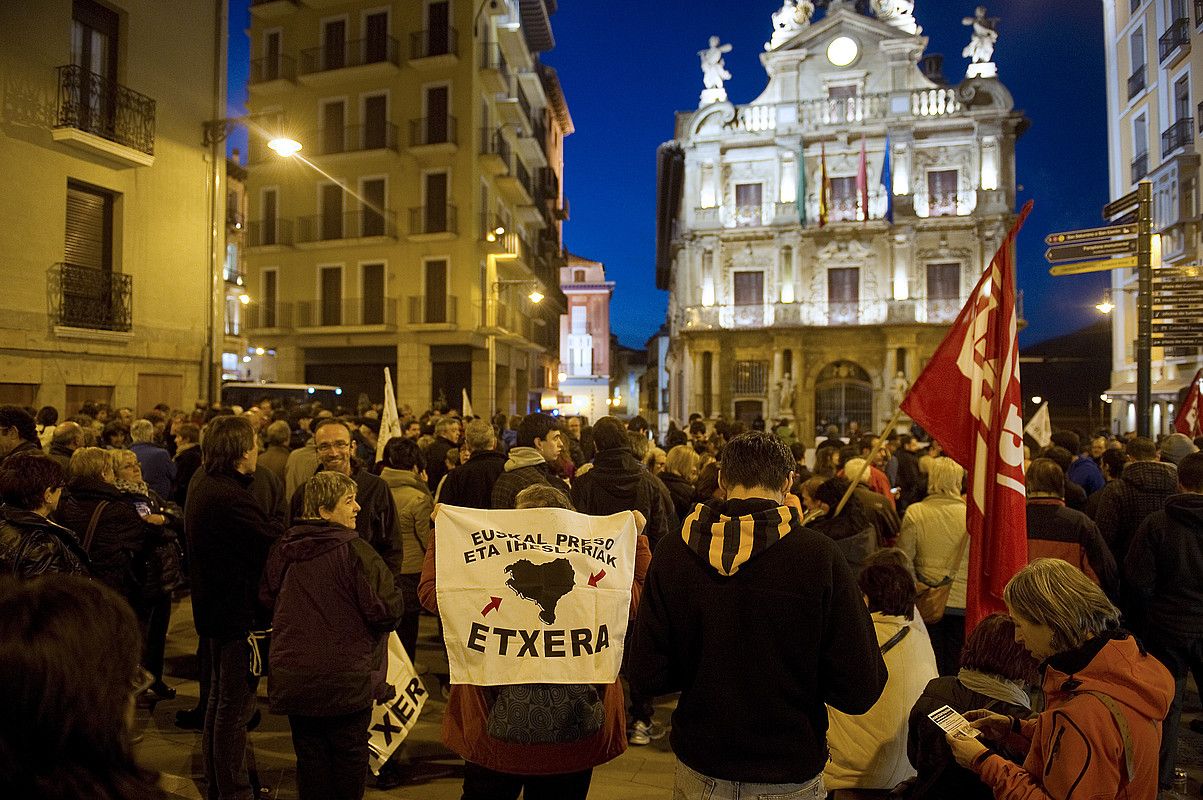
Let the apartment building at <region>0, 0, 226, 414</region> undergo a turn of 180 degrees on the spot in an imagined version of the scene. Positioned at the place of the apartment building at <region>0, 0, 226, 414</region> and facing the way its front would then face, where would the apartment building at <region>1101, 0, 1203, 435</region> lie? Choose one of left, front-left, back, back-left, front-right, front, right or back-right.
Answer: back-right

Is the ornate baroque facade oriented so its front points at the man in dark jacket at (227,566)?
yes

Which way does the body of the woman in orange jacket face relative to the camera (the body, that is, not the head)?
to the viewer's left

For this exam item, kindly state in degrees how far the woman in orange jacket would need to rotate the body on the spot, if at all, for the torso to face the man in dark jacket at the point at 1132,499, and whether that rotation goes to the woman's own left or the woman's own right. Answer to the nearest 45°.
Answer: approximately 90° to the woman's own right

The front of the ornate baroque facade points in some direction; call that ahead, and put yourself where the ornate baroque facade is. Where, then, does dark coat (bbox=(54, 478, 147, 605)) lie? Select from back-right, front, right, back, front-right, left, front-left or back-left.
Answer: front

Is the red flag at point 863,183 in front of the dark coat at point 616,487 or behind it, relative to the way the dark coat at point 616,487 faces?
in front

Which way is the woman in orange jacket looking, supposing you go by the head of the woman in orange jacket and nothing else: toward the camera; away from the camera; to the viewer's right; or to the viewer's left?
to the viewer's left

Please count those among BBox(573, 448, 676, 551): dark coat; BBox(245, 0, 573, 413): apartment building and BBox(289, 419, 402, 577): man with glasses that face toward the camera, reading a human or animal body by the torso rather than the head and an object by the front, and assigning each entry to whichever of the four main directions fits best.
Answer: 2

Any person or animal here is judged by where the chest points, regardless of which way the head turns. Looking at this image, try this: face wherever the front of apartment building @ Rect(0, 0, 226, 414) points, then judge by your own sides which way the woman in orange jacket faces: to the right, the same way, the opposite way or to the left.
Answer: the opposite way

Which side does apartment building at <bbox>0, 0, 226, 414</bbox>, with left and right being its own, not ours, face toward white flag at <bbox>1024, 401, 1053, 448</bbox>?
front

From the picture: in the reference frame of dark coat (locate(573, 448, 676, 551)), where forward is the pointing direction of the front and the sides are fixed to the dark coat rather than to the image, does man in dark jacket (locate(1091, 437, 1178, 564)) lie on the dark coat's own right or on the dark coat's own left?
on the dark coat's own right

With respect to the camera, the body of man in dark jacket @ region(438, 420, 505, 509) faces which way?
away from the camera

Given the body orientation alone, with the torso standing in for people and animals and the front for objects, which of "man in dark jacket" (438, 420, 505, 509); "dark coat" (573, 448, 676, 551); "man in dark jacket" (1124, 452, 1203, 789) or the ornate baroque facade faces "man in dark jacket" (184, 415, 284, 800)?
the ornate baroque facade

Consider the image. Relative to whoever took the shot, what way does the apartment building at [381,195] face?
facing the viewer

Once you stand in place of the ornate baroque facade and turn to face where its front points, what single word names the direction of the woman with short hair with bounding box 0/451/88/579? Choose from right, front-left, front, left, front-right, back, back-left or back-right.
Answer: front

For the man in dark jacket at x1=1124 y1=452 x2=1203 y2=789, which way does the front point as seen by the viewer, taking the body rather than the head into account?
away from the camera

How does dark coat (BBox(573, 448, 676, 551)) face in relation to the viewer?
away from the camera

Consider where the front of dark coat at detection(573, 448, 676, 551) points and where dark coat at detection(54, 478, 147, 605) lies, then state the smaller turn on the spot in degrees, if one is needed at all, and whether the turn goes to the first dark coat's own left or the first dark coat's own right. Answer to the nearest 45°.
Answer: approximately 90° to the first dark coat's own left

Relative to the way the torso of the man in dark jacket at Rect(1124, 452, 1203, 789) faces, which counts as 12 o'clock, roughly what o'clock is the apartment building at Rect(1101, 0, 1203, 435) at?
The apartment building is roughly at 12 o'clock from the man in dark jacket.
